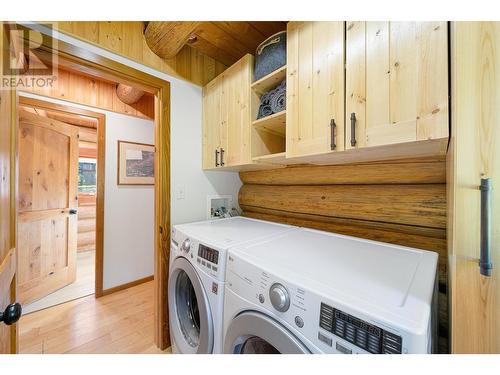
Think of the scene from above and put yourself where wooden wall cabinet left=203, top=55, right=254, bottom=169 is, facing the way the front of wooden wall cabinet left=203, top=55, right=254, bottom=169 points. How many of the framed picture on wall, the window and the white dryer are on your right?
2

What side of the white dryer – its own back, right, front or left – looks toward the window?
right

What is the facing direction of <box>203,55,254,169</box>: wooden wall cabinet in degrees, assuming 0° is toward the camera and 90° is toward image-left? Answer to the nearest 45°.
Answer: approximately 45°

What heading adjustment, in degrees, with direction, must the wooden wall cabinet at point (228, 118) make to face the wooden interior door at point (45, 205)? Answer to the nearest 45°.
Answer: approximately 90° to its right

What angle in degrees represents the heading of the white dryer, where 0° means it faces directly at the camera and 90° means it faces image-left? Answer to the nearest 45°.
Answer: approximately 45°

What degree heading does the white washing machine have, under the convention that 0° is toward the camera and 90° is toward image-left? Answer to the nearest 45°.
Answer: approximately 45°
